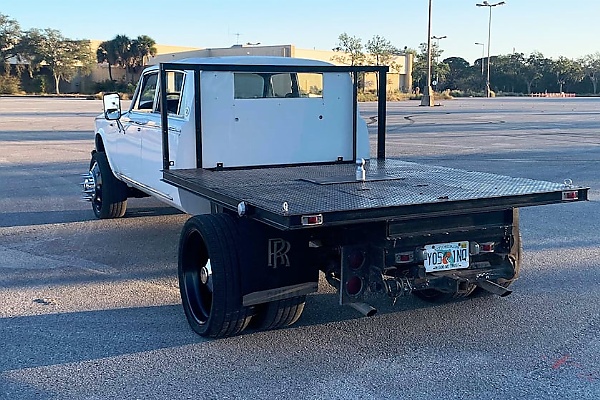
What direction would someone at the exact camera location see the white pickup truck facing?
facing away from the viewer and to the left of the viewer
